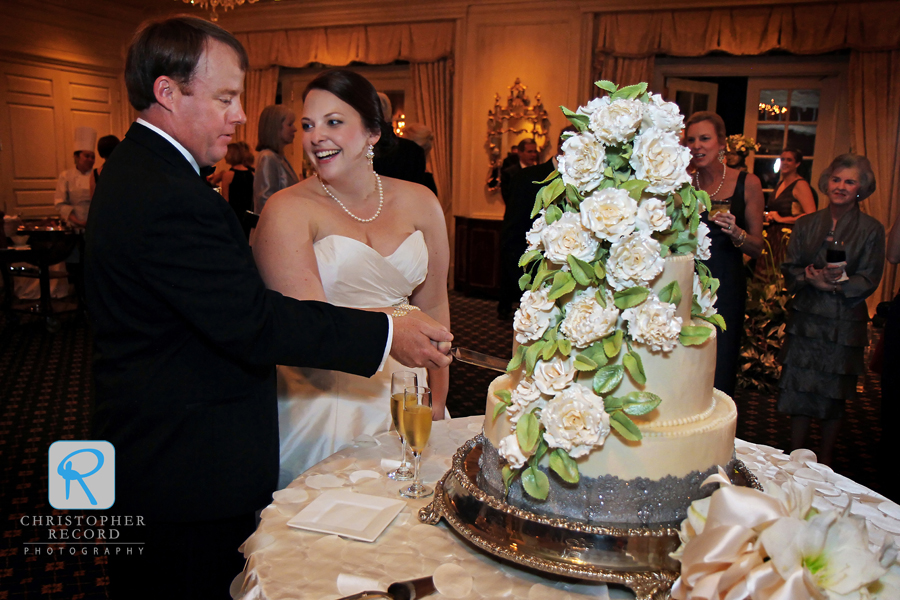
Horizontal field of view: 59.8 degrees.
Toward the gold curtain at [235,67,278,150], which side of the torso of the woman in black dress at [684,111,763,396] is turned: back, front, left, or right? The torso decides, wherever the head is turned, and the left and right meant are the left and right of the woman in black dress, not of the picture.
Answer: right

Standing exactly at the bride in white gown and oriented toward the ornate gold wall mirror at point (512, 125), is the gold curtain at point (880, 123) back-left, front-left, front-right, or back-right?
front-right

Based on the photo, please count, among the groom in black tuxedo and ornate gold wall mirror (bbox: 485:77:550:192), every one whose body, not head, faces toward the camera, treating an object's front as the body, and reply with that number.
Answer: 1

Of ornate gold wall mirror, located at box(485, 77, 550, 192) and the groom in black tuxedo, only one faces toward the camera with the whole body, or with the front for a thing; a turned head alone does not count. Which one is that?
the ornate gold wall mirror

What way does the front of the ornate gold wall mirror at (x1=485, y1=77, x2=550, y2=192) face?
toward the camera

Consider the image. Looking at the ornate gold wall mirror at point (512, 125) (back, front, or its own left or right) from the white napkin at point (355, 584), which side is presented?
front

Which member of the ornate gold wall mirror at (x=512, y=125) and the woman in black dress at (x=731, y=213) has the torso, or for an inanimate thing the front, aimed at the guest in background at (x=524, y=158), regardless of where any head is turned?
the ornate gold wall mirror

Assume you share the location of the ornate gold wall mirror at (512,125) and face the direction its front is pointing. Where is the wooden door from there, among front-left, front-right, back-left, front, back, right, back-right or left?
right

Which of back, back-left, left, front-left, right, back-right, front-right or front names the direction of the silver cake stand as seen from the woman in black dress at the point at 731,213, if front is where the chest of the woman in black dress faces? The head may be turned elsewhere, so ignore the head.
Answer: front-left

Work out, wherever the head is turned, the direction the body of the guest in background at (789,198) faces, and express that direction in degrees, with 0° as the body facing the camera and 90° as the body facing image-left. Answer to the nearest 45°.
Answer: approximately 45°

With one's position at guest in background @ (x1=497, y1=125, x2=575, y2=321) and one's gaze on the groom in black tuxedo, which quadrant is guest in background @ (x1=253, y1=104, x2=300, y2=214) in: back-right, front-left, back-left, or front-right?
front-right

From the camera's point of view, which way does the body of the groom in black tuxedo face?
to the viewer's right
